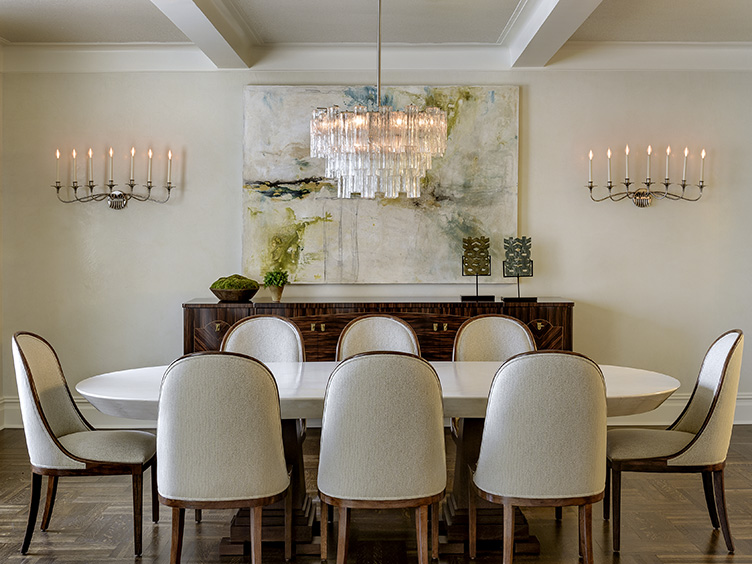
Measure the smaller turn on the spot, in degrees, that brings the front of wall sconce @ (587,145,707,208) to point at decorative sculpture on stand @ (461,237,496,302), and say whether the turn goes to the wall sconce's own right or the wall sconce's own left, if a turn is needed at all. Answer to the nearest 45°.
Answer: approximately 45° to the wall sconce's own right

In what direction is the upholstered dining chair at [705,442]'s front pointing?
to the viewer's left

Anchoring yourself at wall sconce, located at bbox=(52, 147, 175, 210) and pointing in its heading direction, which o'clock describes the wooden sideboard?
The wooden sideboard is roughly at 10 o'clock from the wall sconce.

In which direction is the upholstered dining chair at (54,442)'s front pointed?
to the viewer's right

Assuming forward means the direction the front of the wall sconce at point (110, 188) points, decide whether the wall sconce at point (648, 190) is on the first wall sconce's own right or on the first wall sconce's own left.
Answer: on the first wall sconce's own left

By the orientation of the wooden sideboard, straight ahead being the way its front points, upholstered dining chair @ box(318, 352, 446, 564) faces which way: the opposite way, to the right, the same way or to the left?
the opposite way

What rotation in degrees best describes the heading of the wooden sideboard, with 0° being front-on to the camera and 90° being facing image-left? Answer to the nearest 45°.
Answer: approximately 0°

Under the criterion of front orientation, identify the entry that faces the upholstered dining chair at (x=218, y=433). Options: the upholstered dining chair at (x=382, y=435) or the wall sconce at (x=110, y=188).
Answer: the wall sconce

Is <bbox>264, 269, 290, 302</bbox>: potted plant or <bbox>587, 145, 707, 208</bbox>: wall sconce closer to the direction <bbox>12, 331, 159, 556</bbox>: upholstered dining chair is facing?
the wall sconce

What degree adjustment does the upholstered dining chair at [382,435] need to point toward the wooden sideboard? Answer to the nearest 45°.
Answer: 0° — it already faces it

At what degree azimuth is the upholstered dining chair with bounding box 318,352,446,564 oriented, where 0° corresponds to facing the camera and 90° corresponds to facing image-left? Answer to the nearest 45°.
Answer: approximately 180°
